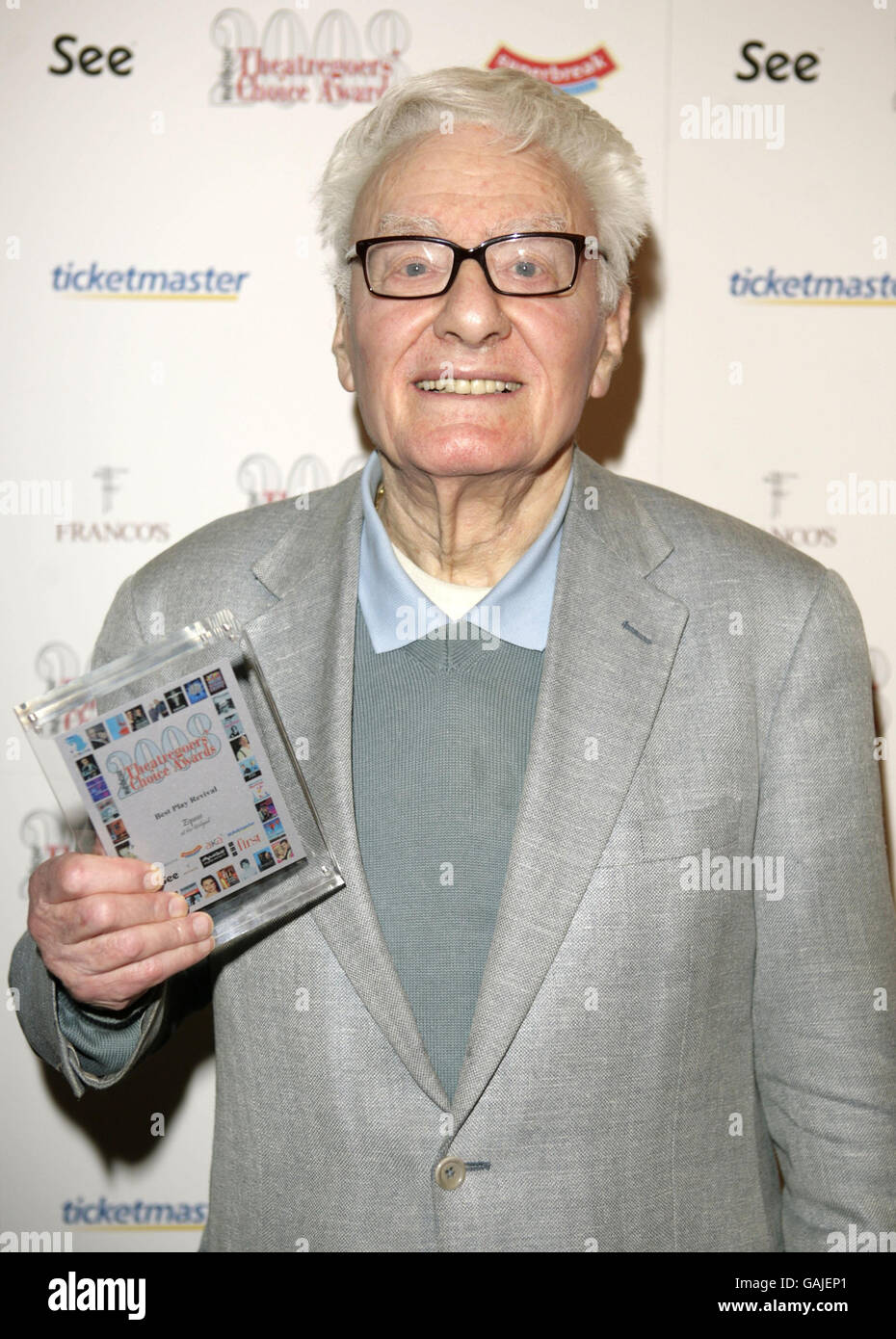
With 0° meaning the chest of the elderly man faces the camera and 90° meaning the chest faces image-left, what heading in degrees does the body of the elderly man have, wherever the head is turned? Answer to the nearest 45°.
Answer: approximately 0°
